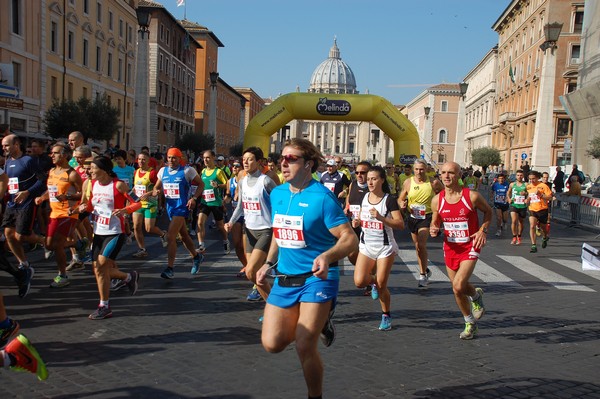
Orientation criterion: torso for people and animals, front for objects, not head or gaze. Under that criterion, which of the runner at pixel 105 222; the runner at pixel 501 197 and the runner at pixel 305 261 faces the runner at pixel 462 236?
the runner at pixel 501 197

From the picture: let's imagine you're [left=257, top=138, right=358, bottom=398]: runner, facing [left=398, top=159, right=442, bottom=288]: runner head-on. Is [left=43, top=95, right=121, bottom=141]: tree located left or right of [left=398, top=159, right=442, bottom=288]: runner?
left

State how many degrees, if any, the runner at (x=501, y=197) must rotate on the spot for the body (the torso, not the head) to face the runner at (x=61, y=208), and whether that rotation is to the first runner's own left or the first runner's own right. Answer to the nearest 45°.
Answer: approximately 45° to the first runner's own right

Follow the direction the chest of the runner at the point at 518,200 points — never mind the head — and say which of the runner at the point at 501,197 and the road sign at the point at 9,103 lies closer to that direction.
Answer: the road sign

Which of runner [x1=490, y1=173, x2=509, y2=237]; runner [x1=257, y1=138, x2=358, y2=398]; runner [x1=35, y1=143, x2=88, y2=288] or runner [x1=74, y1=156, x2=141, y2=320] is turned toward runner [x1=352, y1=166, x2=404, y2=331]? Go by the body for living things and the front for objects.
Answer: runner [x1=490, y1=173, x2=509, y2=237]

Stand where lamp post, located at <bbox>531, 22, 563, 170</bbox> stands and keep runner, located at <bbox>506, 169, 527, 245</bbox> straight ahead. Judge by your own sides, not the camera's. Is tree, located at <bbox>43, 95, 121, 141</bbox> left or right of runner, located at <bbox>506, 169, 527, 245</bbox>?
right

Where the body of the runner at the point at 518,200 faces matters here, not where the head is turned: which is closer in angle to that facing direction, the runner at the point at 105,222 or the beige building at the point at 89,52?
the runner

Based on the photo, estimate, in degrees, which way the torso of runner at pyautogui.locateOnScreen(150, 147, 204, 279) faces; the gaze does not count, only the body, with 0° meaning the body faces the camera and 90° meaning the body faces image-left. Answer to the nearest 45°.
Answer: approximately 45°

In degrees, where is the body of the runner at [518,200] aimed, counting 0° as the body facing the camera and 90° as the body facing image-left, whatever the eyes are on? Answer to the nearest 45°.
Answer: approximately 0°

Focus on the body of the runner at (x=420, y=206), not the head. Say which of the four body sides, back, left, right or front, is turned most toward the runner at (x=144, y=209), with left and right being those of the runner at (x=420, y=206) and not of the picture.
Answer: right

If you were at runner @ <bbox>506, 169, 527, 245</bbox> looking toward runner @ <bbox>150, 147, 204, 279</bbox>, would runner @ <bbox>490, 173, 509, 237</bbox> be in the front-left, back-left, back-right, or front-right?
back-right

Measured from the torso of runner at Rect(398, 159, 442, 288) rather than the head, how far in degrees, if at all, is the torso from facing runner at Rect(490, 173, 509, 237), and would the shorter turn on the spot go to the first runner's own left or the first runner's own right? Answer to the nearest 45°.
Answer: approximately 180°
